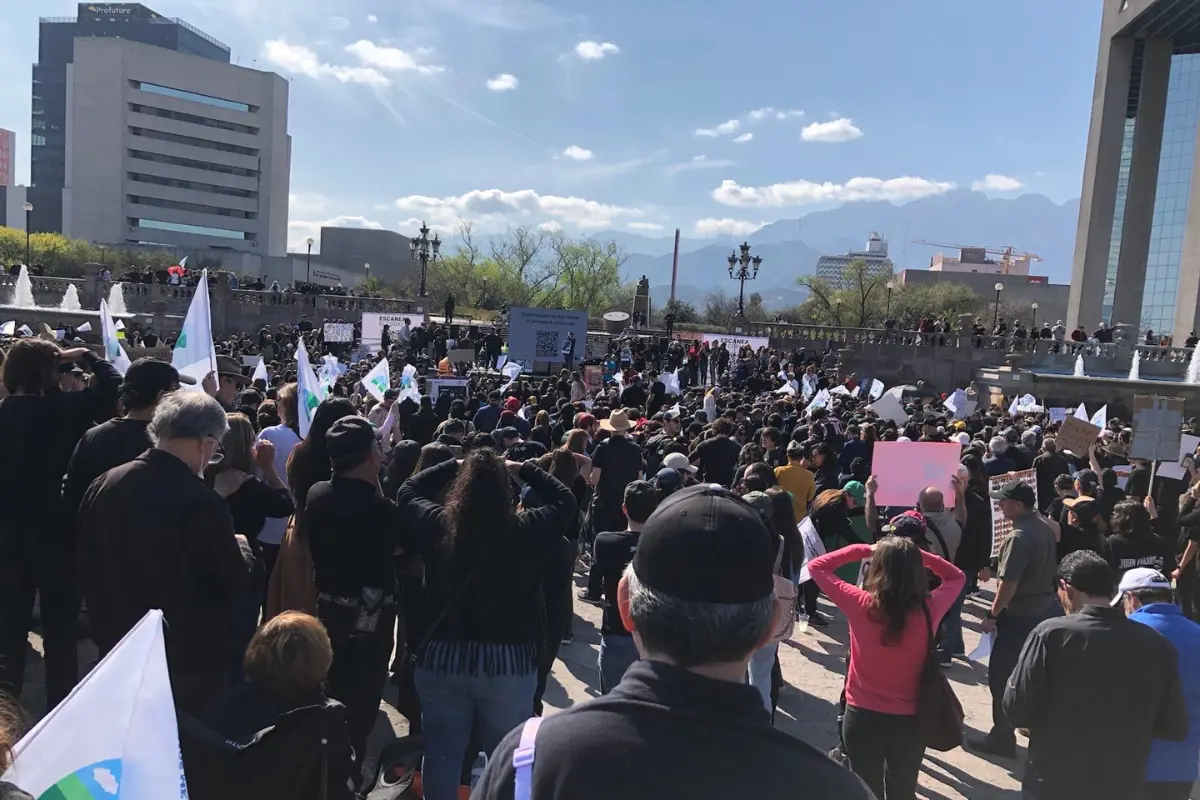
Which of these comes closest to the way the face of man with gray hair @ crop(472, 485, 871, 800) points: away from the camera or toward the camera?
away from the camera

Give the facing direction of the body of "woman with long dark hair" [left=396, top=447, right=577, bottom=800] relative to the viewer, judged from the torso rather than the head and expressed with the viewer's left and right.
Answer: facing away from the viewer

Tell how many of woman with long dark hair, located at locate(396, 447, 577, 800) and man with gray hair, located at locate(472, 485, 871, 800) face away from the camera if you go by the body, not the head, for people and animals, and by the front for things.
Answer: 2

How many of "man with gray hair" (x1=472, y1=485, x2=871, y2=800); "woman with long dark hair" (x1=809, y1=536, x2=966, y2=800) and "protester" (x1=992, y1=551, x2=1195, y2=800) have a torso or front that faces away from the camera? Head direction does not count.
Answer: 3

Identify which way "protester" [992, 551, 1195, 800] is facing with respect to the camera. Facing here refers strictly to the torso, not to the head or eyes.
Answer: away from the camera

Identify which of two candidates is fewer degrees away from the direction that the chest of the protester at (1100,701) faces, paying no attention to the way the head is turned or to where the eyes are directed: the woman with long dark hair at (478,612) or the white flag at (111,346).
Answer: the white flag

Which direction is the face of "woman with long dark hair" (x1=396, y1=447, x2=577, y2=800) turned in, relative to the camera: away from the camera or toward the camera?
away from the camera

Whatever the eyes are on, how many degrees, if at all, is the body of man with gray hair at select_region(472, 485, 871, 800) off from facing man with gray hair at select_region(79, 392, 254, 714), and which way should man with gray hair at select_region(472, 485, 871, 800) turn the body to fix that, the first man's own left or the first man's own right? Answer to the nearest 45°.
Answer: approximately 45° to the first man's own left

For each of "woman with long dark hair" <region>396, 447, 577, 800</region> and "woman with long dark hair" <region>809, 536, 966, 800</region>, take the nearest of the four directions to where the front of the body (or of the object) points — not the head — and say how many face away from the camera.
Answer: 2

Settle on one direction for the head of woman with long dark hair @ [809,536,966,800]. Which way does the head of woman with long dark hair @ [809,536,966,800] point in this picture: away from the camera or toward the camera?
away from the camera

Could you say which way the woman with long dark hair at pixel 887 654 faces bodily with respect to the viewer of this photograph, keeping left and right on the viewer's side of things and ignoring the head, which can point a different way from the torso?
facing away from the viewer

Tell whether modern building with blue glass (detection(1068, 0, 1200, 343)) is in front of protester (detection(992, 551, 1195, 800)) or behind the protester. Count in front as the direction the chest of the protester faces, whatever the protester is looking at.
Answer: in front

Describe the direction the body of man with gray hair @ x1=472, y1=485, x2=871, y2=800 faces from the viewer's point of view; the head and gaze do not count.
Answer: away from the camera

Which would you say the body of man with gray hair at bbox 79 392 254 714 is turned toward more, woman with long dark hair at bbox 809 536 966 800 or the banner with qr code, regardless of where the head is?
the banner with qr code

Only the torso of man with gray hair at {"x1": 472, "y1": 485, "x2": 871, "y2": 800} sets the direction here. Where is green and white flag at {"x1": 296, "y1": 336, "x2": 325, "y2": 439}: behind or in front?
in front

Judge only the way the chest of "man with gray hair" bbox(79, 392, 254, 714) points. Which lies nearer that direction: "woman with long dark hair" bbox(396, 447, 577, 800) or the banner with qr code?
the banner with qr code

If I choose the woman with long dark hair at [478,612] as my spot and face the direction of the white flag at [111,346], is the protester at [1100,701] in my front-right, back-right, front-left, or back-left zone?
back-right

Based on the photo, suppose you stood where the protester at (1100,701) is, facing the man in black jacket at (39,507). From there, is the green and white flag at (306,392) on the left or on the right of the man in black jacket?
right

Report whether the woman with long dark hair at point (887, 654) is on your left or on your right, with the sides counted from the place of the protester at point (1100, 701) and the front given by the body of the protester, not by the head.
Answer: on your left
